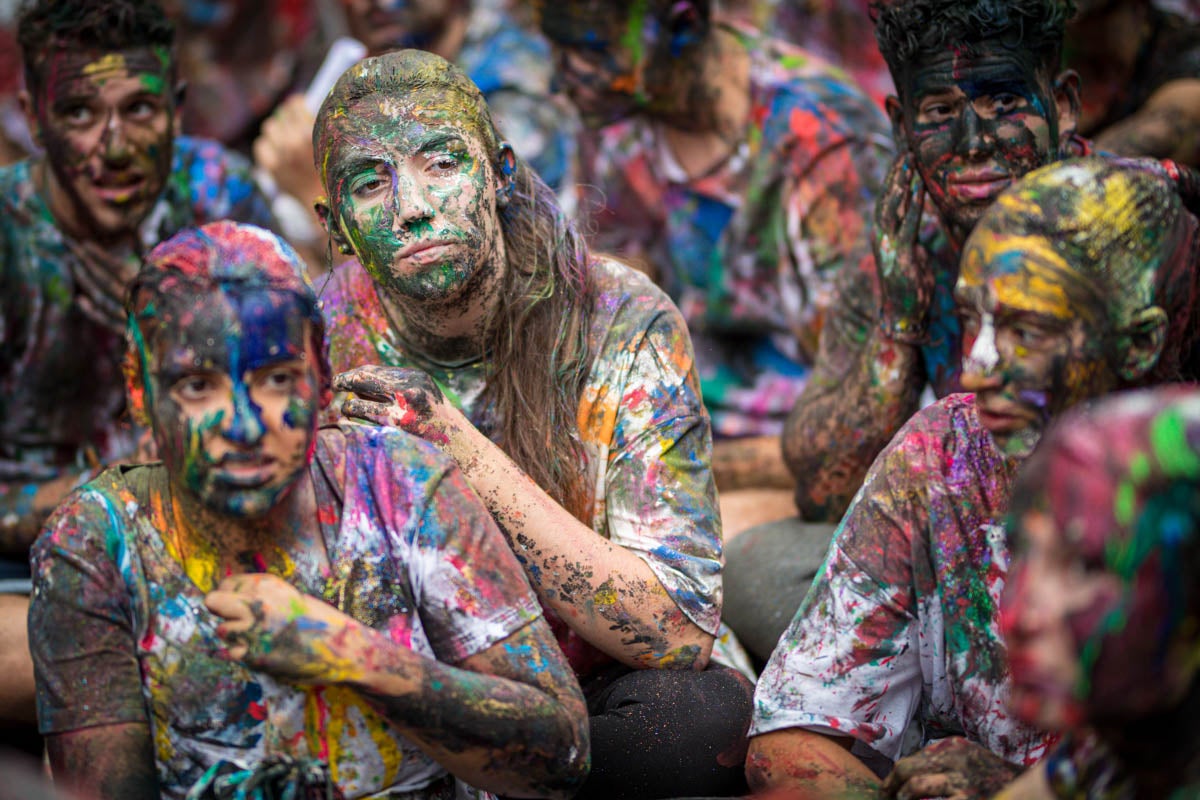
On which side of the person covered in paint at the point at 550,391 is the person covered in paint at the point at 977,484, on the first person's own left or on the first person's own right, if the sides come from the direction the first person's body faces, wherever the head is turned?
on the first person's own left

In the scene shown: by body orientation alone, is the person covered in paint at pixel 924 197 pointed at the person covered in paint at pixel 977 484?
yes

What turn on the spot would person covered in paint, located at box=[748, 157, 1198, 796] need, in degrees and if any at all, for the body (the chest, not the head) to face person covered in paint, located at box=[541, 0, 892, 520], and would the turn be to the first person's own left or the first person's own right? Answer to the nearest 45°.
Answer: approximately 135° to the first person's own right

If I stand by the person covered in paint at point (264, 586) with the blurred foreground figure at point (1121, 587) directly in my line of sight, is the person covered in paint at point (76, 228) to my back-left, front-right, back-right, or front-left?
back-left

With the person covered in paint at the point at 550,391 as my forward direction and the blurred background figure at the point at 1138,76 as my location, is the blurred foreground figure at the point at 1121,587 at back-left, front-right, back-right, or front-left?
front-left

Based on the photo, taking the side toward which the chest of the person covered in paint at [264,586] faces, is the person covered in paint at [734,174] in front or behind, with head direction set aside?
behind

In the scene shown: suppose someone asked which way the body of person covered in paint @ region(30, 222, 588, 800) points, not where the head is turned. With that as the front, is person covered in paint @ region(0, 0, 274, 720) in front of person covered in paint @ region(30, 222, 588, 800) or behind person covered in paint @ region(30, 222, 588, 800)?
behind

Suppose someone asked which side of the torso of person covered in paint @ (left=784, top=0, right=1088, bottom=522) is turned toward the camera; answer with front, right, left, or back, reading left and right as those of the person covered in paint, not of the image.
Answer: front

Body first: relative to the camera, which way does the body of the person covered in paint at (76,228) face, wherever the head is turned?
toward the camera

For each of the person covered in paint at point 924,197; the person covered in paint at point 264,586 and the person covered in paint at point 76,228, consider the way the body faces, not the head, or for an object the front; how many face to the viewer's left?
0

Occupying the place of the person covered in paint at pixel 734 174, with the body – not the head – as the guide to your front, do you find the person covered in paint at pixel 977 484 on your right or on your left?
on your left

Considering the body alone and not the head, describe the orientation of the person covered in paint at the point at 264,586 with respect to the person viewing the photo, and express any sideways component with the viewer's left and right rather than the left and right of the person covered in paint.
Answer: facing the viewer

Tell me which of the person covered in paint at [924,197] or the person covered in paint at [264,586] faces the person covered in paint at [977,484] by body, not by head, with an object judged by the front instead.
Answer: the person covered in paint at [924,197]

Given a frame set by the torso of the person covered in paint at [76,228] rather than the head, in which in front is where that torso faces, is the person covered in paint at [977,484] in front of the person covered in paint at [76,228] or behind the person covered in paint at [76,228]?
in front

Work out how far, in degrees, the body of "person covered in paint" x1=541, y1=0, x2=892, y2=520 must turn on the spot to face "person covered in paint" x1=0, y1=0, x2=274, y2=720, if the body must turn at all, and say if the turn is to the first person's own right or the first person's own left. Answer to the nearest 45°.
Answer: approximately 45° to the first person's own right
